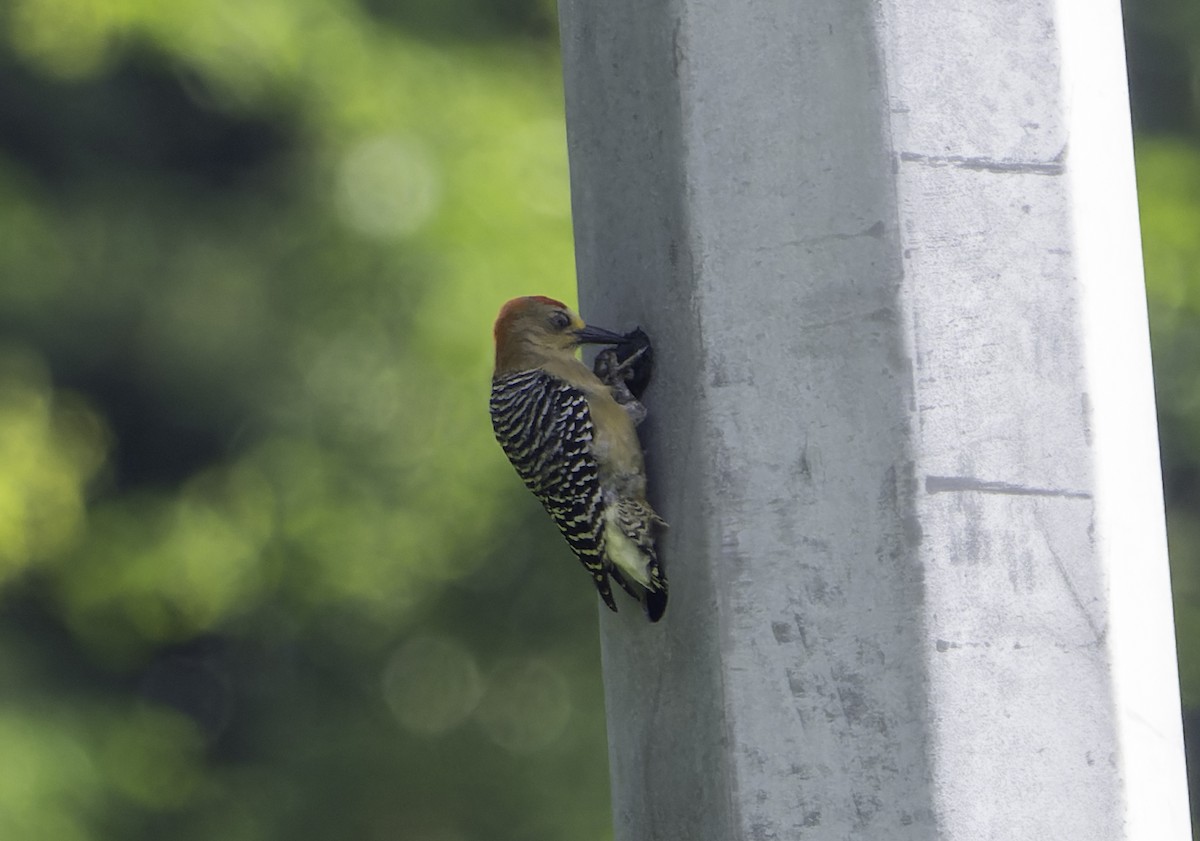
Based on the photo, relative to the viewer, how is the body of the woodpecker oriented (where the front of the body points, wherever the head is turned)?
to the viewer's right
